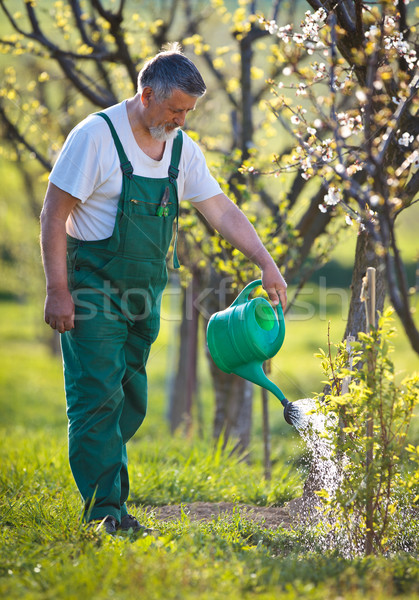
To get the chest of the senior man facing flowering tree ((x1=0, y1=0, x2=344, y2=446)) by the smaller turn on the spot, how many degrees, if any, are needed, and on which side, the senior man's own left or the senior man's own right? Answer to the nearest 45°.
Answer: approximately 135° to the senior man's own left

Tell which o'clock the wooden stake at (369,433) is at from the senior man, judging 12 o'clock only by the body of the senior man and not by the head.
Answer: The wooden stake is roughly at 11 o'clock from the senior man.

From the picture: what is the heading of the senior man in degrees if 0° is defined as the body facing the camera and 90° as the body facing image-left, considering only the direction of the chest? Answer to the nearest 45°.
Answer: approximately 315°

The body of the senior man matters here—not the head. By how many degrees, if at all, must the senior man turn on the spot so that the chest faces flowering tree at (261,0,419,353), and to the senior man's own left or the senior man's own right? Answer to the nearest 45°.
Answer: approximately 45° to the senior man's own left
